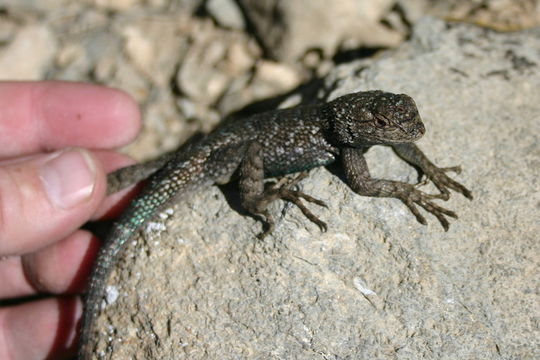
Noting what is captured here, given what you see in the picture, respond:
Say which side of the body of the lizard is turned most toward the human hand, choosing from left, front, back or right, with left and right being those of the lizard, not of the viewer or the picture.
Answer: back

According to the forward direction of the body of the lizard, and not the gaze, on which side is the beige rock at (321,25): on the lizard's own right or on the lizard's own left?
on the lizard's own left

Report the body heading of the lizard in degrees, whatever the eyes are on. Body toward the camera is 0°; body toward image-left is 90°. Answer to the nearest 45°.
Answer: approximately 270°

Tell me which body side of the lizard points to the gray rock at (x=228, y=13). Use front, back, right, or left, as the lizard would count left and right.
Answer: left

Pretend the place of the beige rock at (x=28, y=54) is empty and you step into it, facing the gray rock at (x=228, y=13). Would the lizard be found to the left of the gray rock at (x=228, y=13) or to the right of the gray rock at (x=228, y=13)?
right

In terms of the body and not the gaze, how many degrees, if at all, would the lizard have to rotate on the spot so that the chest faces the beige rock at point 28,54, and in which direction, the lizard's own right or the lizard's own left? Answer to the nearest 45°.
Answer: approximately 135° to the lizard's own left
